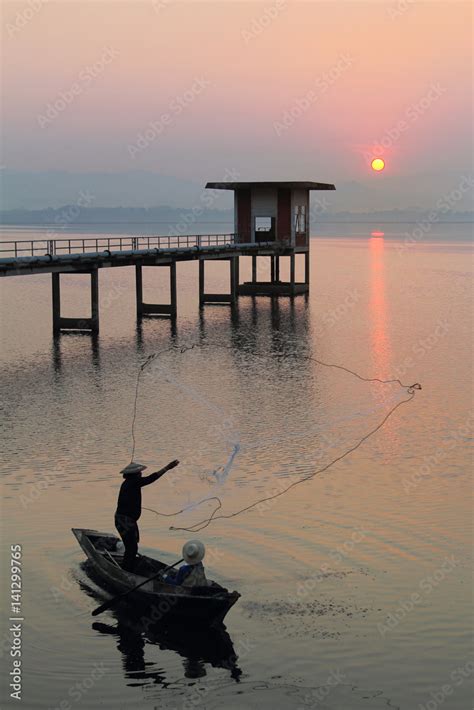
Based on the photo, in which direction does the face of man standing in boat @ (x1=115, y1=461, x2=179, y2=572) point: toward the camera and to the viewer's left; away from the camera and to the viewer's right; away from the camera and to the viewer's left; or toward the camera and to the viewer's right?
away from the camera and to the viewer's right

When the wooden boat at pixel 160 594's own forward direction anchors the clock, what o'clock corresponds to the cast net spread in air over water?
The cast net spread in air over water is roughly at 2 o'clock from the wooden boat.

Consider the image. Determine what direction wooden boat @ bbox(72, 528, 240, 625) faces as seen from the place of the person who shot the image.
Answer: facing away from the viewer and to the left of the viewer
